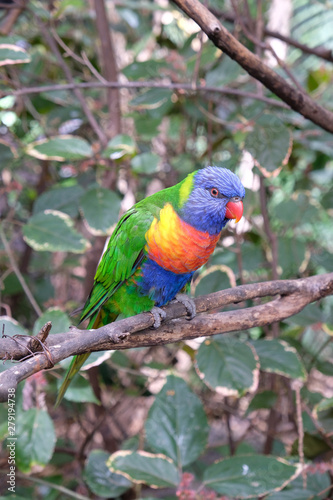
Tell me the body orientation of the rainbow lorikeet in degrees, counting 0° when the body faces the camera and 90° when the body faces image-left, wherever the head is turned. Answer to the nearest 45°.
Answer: approximately 315°

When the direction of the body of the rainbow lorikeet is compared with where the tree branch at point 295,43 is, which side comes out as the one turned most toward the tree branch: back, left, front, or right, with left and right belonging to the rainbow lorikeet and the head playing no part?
left

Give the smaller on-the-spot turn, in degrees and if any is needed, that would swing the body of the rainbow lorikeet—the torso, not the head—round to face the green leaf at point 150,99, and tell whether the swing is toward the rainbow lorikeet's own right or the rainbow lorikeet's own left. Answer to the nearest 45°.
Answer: approximately 135° to the rainbow lorikeet's own left

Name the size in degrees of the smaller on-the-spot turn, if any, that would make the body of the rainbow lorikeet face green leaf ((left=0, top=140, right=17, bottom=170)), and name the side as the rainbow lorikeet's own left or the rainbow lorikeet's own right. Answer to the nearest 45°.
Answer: approximately 180°
